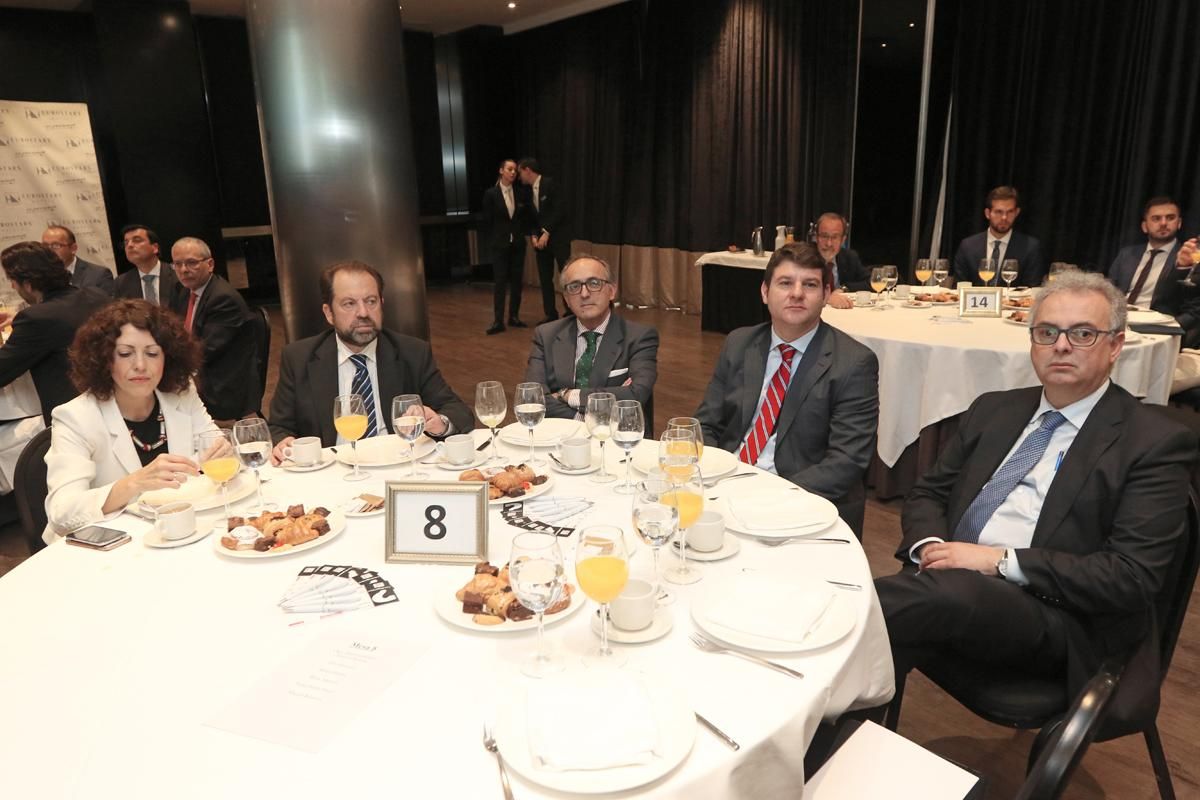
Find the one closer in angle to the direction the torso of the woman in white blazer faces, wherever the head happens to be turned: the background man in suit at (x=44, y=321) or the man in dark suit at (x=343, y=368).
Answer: the man in dark suit

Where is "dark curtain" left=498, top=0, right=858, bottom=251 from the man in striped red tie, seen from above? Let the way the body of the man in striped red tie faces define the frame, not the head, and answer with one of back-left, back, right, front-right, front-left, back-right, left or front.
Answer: back-right

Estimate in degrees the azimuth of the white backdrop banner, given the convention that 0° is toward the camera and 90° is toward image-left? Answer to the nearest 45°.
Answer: approximately 0°

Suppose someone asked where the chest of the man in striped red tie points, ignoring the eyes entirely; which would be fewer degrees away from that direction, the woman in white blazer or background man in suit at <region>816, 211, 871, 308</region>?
the woman in white blazer

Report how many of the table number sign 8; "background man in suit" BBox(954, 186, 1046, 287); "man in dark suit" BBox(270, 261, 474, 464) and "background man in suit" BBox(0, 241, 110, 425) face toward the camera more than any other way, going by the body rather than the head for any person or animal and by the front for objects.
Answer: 3

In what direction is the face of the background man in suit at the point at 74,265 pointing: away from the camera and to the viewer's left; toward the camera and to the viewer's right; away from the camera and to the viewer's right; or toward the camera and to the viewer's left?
toward the camera and to the viewer's left

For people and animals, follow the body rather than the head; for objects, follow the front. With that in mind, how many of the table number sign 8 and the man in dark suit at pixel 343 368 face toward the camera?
2

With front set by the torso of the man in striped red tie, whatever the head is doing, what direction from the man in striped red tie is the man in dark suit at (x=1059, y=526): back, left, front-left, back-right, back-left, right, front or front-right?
left

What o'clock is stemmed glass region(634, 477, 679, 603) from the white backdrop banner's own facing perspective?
The stemmed glass is roughly at 12 o'clock from the white backdrop banner.

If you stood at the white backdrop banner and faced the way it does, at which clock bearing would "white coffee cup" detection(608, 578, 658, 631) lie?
The white coffee cup is roughly at 12 o'clock from the white backdrop banner.

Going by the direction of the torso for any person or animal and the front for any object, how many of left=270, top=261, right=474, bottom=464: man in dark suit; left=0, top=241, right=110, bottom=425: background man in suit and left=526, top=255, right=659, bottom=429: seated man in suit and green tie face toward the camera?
2

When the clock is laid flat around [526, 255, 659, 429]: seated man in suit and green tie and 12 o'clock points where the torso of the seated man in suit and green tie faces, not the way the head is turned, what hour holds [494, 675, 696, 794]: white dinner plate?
The white dinner plate is roughly at 12 o'clock from the seated man in suit and green tie.

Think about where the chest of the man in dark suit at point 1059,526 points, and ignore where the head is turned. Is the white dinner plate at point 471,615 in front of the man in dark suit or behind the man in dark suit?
in front

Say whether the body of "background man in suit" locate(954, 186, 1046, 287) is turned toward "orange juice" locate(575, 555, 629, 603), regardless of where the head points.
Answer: yes
